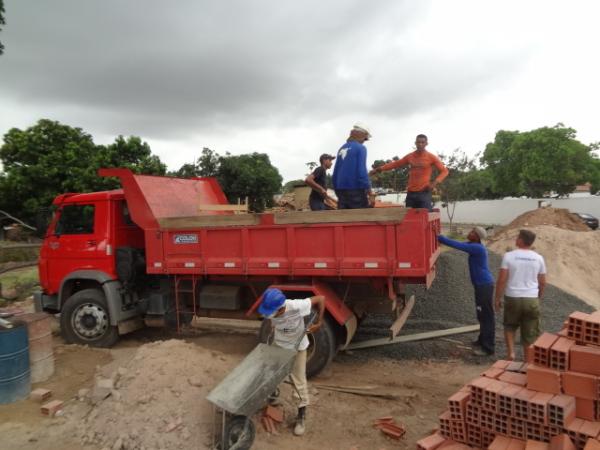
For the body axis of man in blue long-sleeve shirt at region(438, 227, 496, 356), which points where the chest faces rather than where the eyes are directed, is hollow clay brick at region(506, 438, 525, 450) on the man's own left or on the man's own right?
on the man's own left

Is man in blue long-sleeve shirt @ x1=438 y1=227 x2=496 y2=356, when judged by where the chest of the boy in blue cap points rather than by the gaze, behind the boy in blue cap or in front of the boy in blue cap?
behind

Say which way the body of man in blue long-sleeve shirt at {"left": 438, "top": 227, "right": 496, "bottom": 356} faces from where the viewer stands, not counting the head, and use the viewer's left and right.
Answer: facing to the left of the viewer

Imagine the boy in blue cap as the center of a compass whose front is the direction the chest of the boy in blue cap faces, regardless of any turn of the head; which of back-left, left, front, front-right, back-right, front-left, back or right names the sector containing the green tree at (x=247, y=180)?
back-right

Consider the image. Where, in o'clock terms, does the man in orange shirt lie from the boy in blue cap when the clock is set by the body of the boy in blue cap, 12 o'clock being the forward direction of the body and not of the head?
The man in orange shirt is roughly at 6 o'clock from the boy in blue cap.

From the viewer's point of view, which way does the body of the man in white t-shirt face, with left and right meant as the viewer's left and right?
facing away from the viewer

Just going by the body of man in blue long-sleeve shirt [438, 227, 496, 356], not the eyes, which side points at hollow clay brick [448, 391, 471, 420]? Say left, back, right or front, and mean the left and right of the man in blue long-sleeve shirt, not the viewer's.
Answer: left
